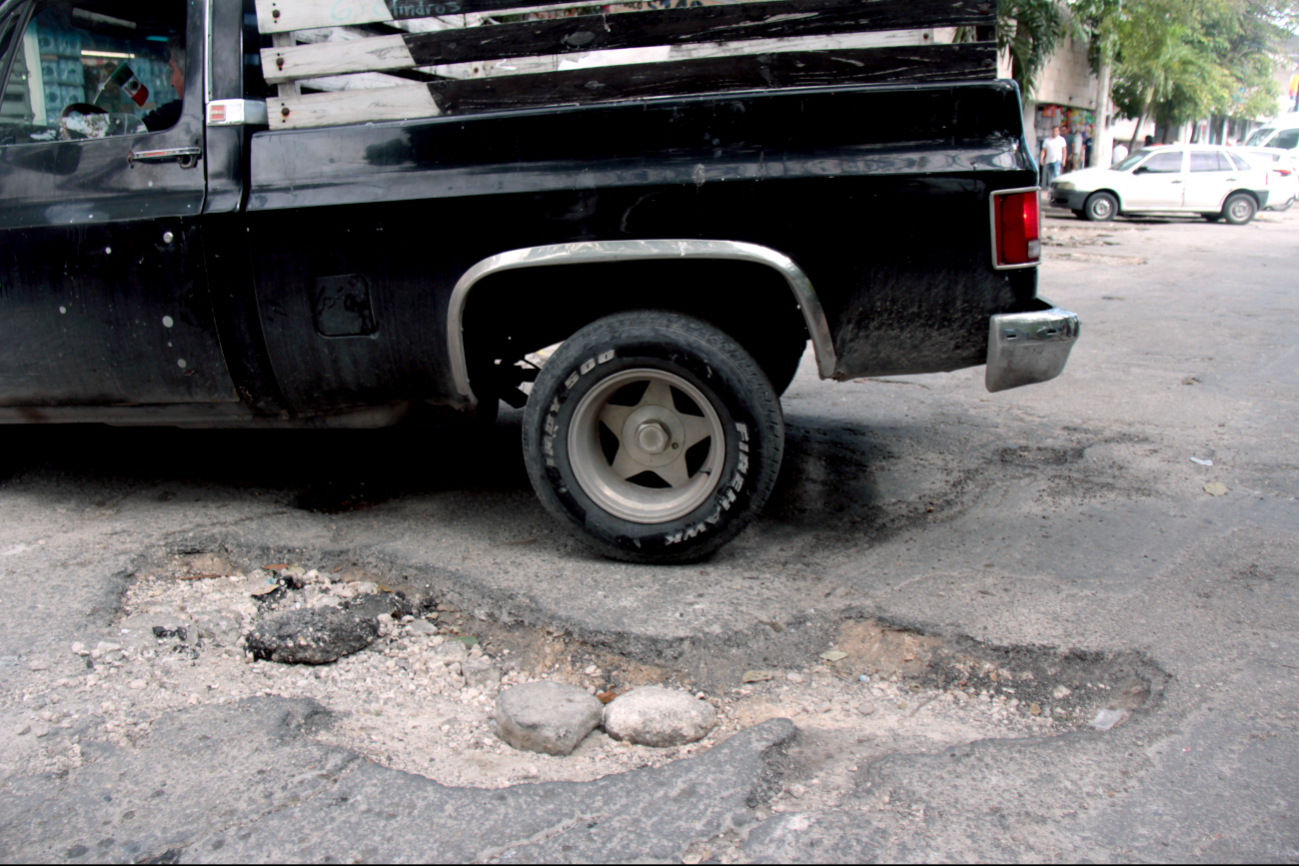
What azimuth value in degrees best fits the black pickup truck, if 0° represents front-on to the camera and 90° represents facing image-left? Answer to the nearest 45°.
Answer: approximately 90°

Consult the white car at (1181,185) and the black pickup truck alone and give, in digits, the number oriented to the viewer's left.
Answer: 2

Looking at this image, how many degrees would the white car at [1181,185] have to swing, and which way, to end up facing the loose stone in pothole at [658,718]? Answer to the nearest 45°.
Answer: approximately 90° to its left

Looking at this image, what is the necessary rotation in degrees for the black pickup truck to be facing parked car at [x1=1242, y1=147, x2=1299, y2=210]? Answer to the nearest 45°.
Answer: approximately 135° to its right

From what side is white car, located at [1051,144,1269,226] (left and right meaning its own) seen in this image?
left

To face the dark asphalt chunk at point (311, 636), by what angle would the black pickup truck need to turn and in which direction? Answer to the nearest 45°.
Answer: approximately 45° to its left

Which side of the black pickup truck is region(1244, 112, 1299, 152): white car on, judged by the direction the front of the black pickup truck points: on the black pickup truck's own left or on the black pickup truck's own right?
on the black pickup truck's own right

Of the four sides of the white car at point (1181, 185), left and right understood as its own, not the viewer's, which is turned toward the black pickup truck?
left
